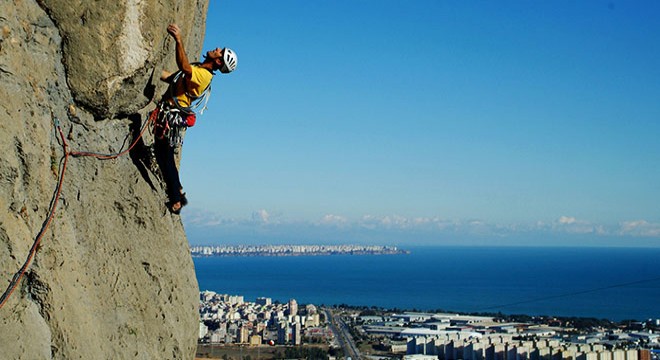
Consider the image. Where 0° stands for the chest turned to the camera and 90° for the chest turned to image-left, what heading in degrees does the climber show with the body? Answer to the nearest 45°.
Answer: approximately 90°

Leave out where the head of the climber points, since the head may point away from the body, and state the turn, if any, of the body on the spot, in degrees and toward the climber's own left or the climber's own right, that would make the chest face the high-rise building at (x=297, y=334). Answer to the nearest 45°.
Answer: approximately 90° to the climber's own right

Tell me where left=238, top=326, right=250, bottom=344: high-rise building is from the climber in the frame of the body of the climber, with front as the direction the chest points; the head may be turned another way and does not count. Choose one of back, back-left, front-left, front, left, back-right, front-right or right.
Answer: right
